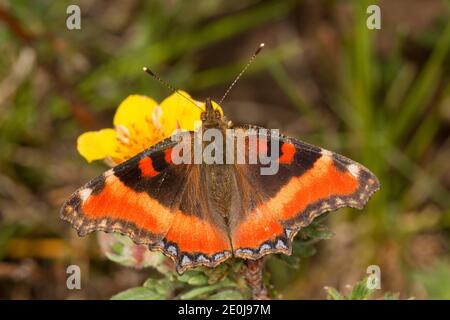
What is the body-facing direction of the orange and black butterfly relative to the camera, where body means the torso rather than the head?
away from the camera
